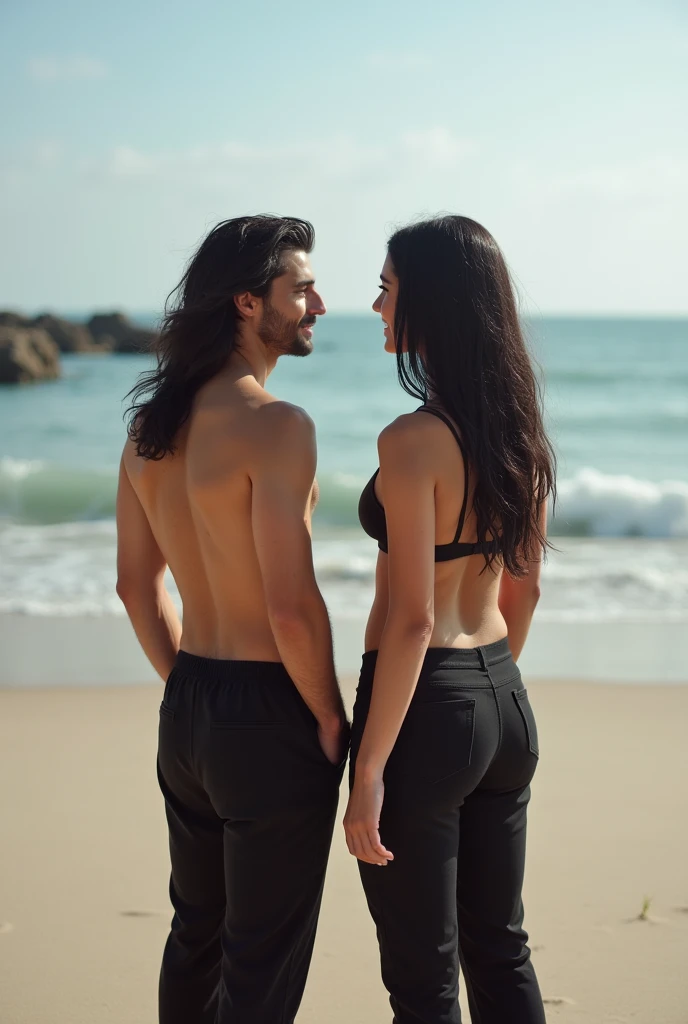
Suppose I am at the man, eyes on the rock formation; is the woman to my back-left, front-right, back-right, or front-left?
back-right

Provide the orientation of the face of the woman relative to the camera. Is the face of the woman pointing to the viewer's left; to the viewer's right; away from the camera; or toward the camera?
to the viewer's left

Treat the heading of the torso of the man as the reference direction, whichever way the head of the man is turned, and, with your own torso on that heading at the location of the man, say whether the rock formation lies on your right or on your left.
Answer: on your left

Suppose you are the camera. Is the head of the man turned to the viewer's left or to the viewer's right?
to the viewer's right

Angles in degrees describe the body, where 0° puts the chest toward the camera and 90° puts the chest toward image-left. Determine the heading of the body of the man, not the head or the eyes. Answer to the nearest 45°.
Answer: approximately 225°

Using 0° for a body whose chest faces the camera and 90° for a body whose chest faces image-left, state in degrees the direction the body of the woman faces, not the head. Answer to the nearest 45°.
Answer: approximately 135°
